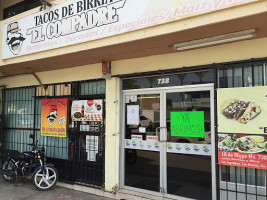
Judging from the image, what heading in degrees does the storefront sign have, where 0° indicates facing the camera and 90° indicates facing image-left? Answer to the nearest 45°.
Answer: approximately 45°

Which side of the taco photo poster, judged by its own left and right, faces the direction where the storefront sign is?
right

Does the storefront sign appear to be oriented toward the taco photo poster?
no

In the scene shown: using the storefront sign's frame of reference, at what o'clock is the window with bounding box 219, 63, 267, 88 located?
The window is roughly at 8 o'clock from the storefront sign.

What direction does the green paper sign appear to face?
toward the camera

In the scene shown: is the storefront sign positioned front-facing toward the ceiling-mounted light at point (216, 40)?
no

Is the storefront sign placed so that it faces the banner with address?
no

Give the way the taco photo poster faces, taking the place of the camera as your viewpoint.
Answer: facing the viewer

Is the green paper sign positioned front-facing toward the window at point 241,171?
no
